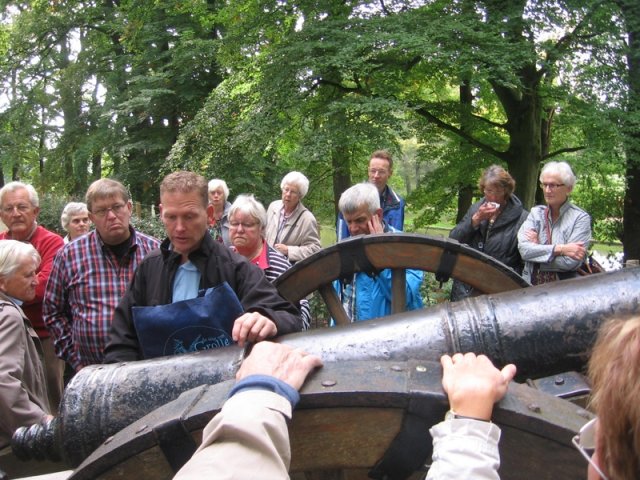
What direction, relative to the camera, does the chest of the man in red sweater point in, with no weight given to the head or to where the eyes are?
toward the camera

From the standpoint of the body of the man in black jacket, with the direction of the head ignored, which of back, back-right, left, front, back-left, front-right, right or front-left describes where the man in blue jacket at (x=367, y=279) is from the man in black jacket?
back-left

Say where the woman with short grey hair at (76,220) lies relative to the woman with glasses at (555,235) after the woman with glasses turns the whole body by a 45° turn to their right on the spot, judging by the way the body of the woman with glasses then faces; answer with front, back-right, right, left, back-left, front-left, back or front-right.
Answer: front

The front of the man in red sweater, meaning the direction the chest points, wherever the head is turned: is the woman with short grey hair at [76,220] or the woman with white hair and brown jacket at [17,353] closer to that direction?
the woman with white hair and brown jacket

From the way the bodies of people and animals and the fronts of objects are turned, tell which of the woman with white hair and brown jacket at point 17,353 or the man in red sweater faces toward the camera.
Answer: the man in red sweater

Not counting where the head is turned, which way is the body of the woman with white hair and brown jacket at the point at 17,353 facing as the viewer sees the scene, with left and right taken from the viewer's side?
facing to the right of the viewer

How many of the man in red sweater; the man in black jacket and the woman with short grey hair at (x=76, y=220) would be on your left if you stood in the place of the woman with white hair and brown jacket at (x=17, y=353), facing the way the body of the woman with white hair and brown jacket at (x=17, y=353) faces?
2

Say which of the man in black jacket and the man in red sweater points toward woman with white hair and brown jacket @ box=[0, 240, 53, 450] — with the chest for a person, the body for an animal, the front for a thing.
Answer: the man in red sweater

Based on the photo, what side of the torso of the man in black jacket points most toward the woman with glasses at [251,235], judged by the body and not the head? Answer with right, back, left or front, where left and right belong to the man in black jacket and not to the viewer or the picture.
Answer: back

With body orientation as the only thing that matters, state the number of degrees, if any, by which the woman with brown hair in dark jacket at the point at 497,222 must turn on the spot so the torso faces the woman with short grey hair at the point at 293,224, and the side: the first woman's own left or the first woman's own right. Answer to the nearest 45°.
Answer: approximately 45° to the first woman's own right

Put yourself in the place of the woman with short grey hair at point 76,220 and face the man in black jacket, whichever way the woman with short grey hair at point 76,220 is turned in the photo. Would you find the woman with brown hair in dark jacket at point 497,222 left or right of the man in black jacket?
left
